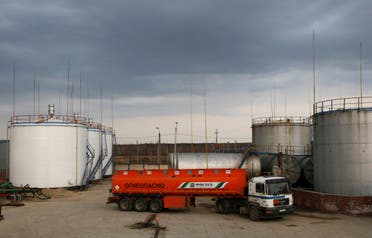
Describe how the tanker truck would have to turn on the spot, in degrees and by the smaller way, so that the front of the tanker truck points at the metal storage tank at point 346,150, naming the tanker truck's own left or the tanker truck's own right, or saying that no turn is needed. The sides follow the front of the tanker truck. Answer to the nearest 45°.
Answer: approximately 45° to the tanker truck's own left

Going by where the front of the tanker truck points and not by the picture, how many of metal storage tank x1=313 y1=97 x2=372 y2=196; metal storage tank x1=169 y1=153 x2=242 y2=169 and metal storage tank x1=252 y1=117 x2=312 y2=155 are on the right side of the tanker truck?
0

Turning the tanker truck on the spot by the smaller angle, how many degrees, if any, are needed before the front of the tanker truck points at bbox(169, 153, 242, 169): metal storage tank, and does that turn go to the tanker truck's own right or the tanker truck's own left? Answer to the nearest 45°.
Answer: approximately 135° to the tanker truck's own left

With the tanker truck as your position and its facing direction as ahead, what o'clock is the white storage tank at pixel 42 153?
The white storage tank is roughly at 6 o'clock from the tanker truck.

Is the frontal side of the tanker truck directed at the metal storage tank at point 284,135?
no

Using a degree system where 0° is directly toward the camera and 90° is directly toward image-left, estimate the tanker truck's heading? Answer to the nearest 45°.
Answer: approximately 315°

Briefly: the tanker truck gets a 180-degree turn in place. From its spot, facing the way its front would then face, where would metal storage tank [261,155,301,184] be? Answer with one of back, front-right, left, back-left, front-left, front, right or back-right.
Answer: right
